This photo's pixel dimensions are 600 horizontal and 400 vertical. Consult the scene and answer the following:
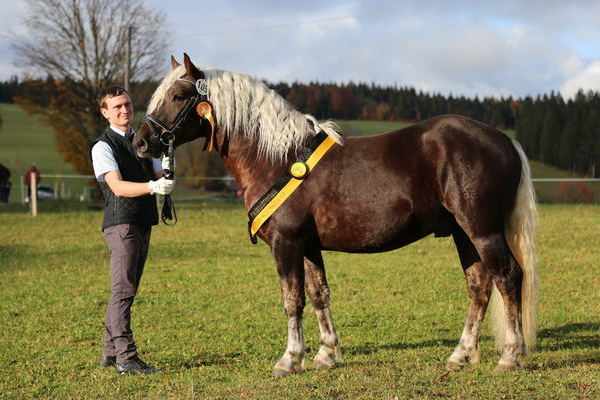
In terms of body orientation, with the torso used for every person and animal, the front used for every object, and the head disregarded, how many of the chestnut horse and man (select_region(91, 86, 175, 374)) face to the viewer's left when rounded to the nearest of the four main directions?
1

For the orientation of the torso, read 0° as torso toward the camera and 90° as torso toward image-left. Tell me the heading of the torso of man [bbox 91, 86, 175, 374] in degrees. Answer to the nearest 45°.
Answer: approximately 315°

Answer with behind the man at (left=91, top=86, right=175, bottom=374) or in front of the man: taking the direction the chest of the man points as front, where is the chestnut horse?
in front

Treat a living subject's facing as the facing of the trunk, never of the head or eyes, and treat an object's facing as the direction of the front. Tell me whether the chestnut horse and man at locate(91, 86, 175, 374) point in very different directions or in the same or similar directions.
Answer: very different directions

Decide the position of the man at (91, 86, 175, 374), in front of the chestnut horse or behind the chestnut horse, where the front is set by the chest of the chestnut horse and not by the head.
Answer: in front

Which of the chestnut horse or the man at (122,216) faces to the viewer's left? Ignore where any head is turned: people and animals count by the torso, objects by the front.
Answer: the chestnut horse

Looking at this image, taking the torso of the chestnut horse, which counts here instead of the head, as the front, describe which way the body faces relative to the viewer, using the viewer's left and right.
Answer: facing to the left of the viewer
